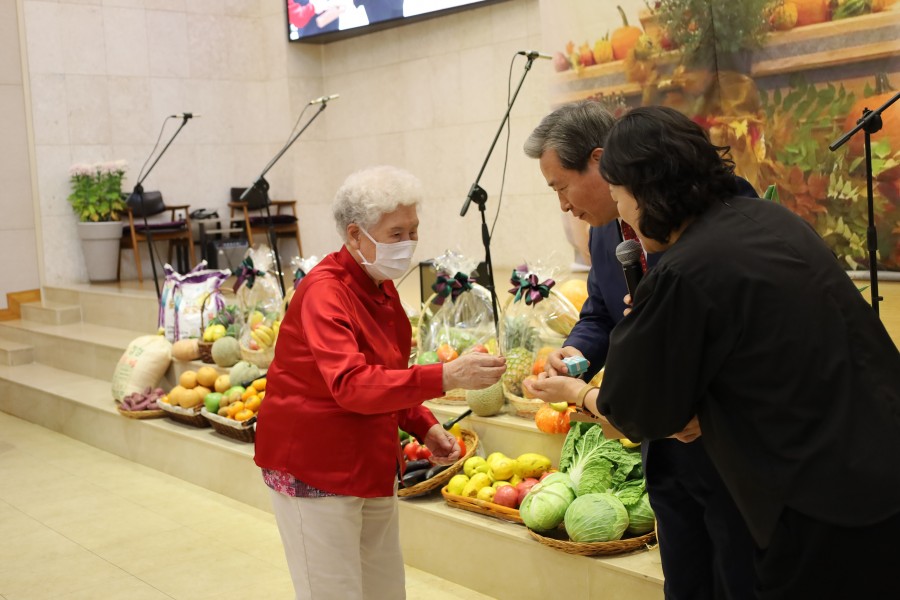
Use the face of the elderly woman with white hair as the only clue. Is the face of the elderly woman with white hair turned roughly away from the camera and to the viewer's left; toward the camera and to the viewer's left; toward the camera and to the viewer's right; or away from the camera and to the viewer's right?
toward the camera and to the viewer's right

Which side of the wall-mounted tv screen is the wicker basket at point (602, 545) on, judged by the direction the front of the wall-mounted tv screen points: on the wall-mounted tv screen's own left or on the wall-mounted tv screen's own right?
on the wall-mounted tv screen's own left

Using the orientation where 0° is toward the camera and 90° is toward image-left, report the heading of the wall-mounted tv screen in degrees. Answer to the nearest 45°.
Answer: approximately 45°

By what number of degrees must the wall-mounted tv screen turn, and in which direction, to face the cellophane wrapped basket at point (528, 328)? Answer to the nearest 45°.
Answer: approximately 45° to its left

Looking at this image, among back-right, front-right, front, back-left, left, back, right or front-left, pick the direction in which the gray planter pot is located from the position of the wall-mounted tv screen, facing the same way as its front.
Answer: front-right

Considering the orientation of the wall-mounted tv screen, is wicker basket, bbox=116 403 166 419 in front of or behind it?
in front

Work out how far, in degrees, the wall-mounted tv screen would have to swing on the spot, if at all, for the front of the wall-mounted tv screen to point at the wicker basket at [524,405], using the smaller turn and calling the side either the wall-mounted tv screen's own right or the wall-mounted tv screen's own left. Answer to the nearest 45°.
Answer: approximately 45° to the wall-mounted tv screen's own left

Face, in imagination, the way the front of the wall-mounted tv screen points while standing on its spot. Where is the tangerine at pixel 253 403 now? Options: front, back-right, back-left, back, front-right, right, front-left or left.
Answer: front-left

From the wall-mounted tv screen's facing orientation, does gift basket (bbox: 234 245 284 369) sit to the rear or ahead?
ahead

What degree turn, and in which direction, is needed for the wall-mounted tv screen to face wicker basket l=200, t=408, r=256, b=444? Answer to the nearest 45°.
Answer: approximately 45° to its left

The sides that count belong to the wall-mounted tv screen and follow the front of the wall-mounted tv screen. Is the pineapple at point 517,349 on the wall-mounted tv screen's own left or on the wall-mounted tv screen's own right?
on the wall-mounted tv screen's own left

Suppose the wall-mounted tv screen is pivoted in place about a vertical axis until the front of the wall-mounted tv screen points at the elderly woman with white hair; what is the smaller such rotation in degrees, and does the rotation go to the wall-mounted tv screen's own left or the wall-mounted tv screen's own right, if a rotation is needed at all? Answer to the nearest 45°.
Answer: approximately 45° to the wall-mounted tv screen's own left
